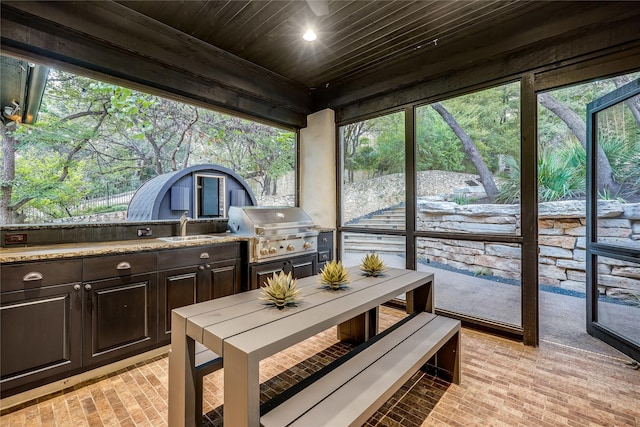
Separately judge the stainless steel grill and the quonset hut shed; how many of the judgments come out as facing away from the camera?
0

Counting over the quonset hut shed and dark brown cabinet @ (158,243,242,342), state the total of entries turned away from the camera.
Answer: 0

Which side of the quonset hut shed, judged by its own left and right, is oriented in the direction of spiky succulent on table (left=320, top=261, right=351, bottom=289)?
front

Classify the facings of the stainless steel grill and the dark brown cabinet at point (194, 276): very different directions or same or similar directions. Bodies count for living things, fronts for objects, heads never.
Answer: same or similar directions

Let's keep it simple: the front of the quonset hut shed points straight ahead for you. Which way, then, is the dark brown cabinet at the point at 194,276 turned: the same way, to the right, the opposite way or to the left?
the same way

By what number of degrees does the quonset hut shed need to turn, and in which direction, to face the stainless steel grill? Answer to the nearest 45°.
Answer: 0° — it already faces it

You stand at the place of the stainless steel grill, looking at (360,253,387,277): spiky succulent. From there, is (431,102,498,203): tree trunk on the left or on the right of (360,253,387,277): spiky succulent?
left

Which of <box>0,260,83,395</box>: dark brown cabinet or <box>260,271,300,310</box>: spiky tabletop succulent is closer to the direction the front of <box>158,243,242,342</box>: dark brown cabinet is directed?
the spiky tabletop succulent

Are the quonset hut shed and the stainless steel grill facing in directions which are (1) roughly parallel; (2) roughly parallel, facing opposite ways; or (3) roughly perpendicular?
roughly parallel

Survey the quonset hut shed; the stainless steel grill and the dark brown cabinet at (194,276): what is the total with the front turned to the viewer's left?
0

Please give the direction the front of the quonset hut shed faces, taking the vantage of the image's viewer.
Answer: facing the viewer and to the right of the viewer
